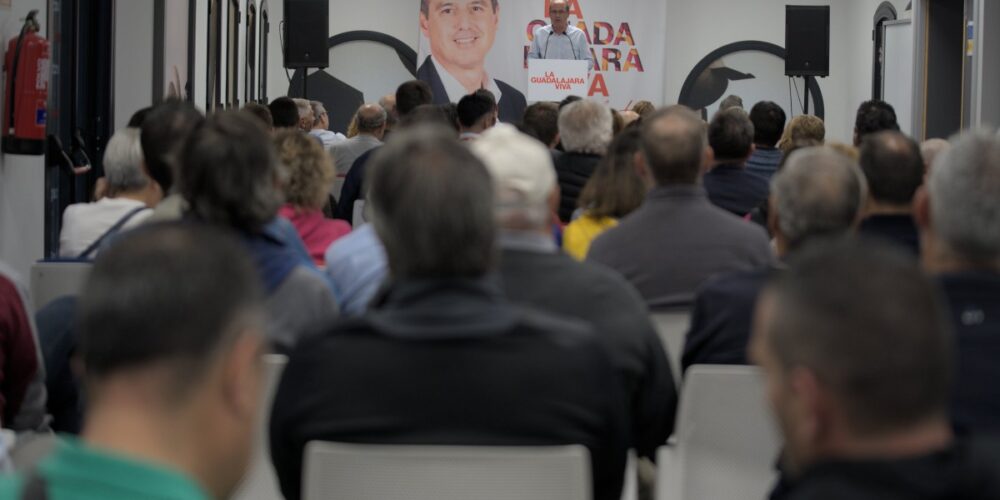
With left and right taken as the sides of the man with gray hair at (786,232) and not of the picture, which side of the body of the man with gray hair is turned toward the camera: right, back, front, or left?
back

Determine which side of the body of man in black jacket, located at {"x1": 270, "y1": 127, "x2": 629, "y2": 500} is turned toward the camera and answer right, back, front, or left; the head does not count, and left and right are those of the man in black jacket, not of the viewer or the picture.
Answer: back

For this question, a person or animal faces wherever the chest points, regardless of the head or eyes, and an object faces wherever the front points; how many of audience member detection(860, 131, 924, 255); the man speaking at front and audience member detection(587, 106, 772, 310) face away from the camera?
2

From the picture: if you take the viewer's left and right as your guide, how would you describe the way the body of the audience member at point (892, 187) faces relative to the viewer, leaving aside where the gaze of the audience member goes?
facing away from the viewer

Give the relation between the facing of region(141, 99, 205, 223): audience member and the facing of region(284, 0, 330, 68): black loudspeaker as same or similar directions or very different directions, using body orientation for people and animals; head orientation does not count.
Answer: very different directions

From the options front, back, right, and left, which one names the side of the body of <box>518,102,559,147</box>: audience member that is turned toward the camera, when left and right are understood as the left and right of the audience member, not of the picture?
back

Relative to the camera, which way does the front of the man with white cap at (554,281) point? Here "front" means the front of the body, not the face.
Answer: away from the camera

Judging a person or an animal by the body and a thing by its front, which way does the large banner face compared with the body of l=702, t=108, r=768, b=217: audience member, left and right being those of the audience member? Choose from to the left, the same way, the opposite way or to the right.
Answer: the opposite way

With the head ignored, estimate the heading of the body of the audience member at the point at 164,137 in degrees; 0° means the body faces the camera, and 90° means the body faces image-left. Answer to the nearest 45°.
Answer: approximately 180°

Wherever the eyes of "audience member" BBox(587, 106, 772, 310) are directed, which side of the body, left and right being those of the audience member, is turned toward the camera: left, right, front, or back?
back

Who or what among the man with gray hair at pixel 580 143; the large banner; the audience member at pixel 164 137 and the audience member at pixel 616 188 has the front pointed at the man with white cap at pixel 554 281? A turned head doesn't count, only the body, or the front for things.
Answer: the large banner

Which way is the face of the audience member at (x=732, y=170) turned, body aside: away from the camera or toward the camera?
away from the camera

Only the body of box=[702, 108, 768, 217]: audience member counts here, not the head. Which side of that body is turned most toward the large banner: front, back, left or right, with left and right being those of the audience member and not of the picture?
front
